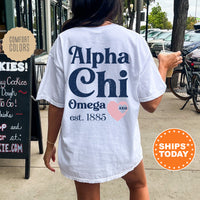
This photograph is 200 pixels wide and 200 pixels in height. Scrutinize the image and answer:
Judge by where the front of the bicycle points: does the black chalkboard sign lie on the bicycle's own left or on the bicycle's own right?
on the bicycle's own left

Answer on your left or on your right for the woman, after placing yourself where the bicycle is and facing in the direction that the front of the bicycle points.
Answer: on your left

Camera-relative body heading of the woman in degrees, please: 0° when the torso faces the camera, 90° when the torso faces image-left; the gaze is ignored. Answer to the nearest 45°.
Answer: approximately 180°

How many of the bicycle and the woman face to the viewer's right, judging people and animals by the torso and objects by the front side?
0

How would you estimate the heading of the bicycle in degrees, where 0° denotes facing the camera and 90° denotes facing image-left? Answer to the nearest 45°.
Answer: approximately 135°

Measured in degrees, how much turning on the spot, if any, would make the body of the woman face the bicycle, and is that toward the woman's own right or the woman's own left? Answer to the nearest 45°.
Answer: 0° — they already face it

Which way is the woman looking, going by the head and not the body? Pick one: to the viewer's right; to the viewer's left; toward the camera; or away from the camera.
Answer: away from the camera

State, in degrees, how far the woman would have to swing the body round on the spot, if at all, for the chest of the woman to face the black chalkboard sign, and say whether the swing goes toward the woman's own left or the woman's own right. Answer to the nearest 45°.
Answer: approximately 45° to the woman's own left
